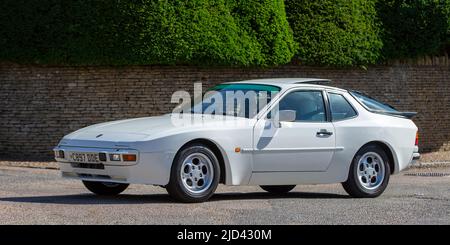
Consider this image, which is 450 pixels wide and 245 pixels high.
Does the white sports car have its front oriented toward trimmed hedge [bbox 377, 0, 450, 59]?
no

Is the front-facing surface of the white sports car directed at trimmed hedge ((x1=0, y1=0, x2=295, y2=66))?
no

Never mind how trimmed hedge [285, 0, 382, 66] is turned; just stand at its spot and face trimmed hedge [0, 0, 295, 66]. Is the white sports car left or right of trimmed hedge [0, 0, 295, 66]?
left

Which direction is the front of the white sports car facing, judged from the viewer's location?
facing the viewer and to the left of the viewer

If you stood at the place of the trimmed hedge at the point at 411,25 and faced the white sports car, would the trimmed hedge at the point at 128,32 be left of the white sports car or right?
right

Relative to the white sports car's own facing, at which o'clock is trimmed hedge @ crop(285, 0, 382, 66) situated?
The trimmed hedge is roughly at 5 o'clock from the white sports car.
